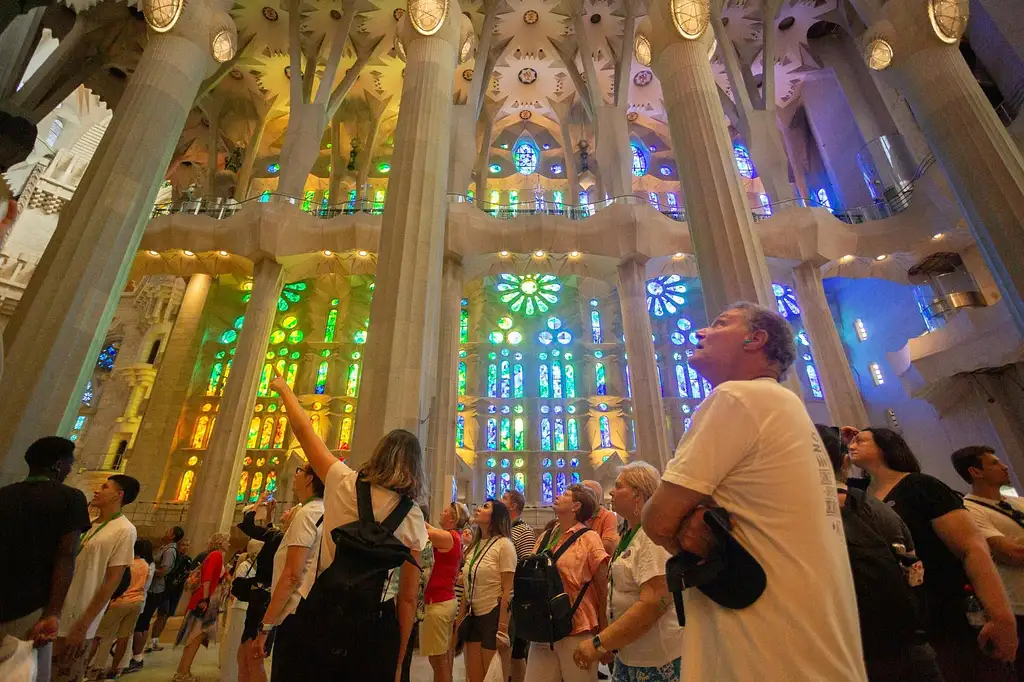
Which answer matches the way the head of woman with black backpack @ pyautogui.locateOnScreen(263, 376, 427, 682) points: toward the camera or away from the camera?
away from the camera

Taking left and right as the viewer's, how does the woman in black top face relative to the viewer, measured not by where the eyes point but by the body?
facing to the left of the viewer

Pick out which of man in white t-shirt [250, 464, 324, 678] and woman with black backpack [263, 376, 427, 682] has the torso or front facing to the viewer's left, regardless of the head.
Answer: the man in white t-shirt

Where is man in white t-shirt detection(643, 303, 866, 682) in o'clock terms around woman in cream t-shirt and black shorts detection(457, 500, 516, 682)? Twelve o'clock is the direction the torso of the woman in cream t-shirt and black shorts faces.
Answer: The man in white t-shirt is roughly at 10 o'clock from the woman in cream t-shirt and black shorts.

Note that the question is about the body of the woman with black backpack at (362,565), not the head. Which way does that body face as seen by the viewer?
away from the camera

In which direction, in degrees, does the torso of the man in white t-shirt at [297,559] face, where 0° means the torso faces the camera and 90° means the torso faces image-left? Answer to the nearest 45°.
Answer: approximately 90°

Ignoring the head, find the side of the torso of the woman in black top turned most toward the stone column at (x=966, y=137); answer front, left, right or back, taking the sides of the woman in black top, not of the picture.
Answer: right

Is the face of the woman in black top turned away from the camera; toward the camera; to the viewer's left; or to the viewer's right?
to the viewer's left
